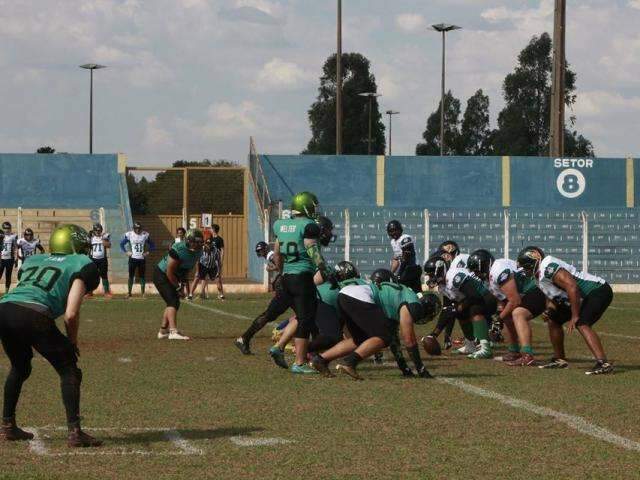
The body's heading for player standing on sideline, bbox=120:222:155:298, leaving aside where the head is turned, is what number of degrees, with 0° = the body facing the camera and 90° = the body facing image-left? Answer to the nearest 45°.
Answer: approximately 0°

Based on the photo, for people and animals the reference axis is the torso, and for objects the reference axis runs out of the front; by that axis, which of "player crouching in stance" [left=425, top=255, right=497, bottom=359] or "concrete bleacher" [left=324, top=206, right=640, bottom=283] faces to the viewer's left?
the player crouching in stance

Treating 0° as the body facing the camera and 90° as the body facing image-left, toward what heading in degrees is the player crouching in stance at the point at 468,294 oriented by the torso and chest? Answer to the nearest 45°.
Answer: approximately 90°

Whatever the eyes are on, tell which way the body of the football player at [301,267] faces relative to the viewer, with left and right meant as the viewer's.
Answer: facing away from the viewer and to the right of the viewer

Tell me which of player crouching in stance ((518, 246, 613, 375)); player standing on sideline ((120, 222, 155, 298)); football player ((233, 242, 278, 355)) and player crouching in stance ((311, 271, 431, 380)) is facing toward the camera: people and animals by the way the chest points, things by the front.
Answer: the player standing on sideline

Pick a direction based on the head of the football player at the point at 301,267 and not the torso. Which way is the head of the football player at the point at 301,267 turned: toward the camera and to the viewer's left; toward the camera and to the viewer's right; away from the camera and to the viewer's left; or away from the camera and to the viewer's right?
away from the camera and to the viewer's right

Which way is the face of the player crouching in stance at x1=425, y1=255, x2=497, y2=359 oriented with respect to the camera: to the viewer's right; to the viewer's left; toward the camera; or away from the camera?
to the viewer's left

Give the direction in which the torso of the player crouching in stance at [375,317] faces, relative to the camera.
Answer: to the viewer's right
